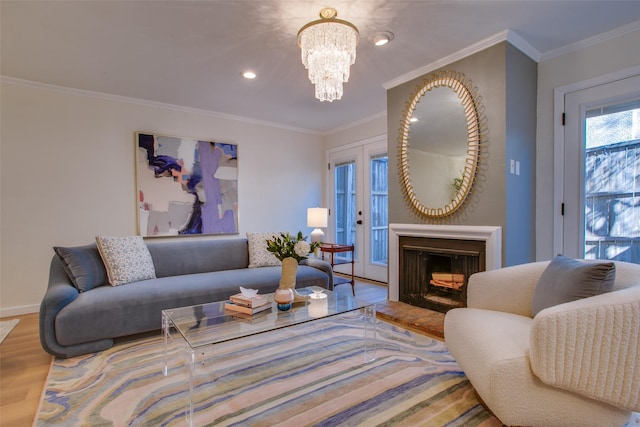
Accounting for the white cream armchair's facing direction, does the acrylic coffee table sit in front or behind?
in front

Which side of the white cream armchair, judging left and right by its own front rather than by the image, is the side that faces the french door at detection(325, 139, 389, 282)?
right

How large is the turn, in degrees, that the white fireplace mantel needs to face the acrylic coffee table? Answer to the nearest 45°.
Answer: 0° — it already faces it

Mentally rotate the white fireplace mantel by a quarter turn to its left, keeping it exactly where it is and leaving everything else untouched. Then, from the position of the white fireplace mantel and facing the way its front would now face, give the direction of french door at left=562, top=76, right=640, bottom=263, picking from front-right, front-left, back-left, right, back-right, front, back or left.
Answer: front-left

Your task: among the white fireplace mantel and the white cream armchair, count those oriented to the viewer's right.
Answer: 0

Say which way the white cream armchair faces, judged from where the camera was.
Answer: facing the viewer and to the left of the viewer

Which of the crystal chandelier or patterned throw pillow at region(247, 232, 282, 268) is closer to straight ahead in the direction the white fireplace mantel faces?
the crystal chandelier

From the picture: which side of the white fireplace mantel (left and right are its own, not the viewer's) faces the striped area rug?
front

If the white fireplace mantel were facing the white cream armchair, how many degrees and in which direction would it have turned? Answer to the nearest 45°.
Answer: approximately 45° to its left

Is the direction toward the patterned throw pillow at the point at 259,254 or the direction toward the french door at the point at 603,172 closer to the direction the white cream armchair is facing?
the patterned throw pillow

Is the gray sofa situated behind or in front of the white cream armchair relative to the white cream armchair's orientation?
in front
